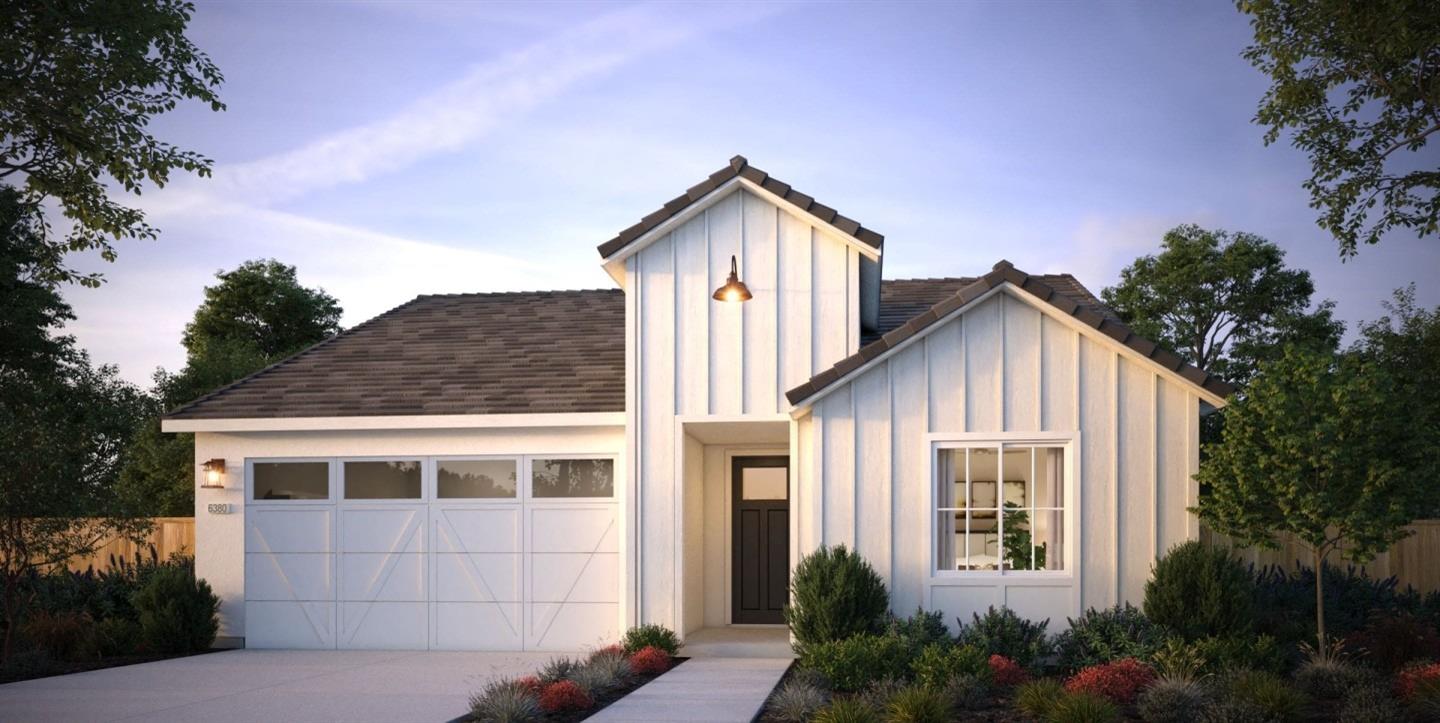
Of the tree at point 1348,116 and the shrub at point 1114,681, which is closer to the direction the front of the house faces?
the shrub

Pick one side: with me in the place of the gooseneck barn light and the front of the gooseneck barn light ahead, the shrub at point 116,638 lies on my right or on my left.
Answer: on my right

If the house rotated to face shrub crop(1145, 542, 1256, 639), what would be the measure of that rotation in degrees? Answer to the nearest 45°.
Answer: approximately 45° to its left

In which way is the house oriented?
toward the camera

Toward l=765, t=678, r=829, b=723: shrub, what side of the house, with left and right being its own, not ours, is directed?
front

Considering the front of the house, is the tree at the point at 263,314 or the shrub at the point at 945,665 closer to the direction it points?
the shrub

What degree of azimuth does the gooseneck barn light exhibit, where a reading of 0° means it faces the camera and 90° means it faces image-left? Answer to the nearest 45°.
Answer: approximately 0°
